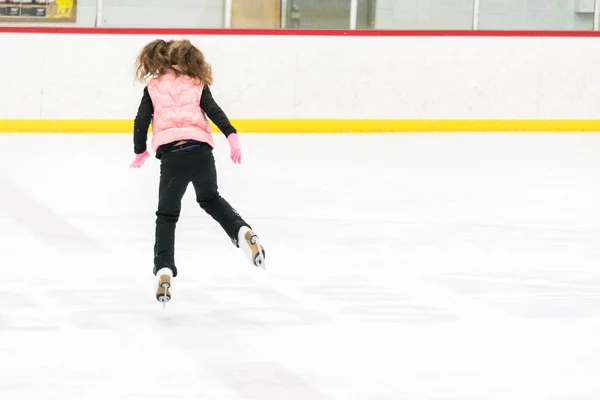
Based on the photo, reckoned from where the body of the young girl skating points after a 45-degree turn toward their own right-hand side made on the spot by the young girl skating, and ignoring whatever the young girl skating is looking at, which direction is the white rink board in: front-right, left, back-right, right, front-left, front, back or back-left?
front-left

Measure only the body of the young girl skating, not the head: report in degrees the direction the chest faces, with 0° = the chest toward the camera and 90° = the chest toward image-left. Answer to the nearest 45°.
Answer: approximately 180°

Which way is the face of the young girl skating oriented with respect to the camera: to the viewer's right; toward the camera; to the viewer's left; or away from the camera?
away from the camera
